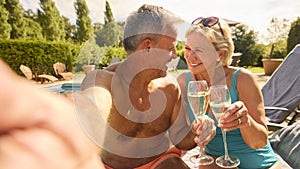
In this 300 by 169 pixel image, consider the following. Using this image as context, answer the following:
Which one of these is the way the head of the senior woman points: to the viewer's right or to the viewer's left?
to the viewer's left

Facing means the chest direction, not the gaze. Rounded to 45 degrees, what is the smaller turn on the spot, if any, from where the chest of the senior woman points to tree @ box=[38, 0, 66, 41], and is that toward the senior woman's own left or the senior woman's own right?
approximately 90° to the senior woman's own right

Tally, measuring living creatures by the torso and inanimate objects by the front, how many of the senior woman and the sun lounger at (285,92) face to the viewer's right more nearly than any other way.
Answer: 0

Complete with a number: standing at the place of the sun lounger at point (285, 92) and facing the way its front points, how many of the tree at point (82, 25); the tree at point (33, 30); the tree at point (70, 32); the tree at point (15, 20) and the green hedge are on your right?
5

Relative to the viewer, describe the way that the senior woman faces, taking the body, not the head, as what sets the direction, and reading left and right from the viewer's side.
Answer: facing the viewer and to the left of the viewer

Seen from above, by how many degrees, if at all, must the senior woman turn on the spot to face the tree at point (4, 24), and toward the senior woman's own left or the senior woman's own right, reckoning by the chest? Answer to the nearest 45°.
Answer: approximately 90° to the senior woman's own right

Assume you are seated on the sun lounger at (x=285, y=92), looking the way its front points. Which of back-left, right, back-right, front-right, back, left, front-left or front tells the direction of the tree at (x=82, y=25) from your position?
right

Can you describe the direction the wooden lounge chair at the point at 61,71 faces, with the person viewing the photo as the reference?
facing the viewer and to the right of the viewer

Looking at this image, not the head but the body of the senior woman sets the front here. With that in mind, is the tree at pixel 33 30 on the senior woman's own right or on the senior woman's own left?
on the senior woman's own right

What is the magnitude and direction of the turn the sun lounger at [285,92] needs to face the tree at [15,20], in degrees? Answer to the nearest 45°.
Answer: approximately 90° to its right

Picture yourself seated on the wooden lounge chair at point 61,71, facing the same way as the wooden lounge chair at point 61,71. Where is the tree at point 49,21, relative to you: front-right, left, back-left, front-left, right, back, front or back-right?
back-left

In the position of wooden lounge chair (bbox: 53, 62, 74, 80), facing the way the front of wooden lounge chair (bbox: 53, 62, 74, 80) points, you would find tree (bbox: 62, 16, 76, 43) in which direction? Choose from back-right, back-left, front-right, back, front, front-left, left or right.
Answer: back-left

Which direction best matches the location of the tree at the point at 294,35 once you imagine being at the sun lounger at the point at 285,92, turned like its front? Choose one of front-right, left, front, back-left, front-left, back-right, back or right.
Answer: back-right

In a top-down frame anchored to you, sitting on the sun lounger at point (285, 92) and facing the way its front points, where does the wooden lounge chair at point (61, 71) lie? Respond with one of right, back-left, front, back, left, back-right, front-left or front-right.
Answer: right
